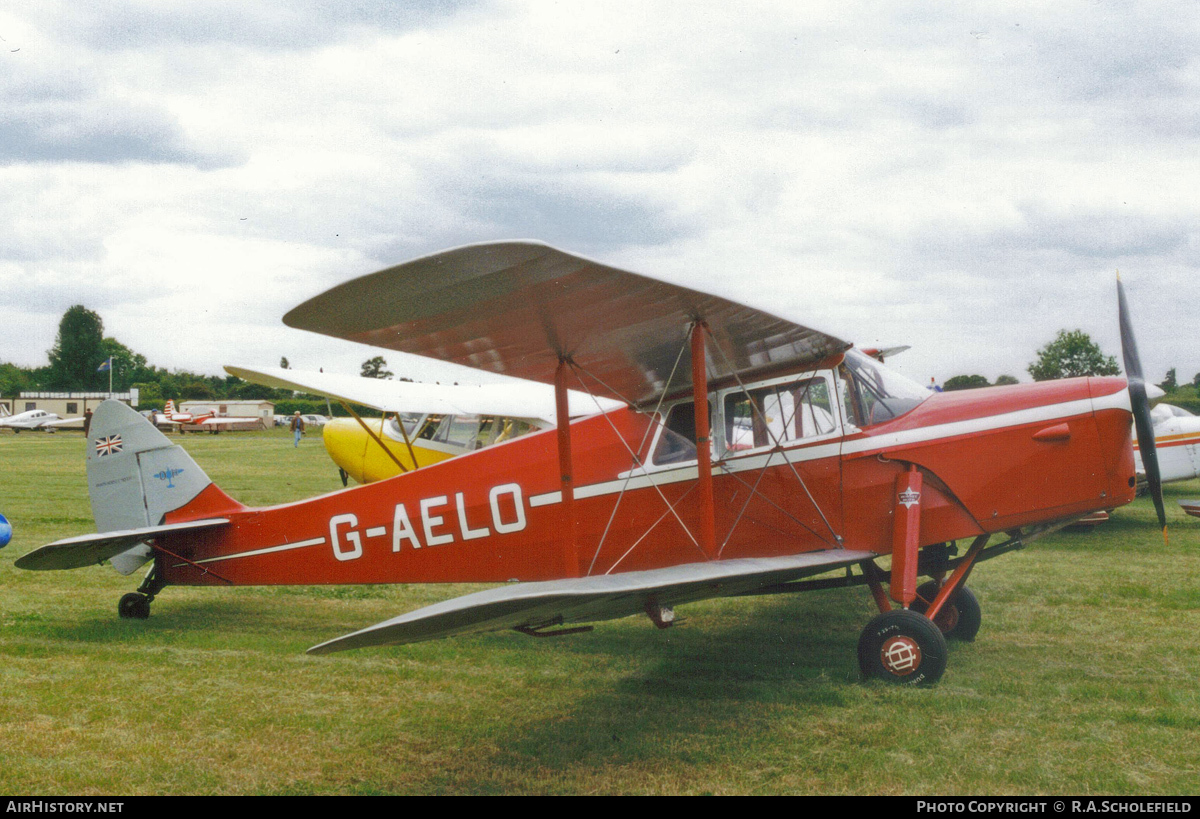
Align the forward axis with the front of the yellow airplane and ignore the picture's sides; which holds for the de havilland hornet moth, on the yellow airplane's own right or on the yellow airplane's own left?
on the yellow airplane's own left

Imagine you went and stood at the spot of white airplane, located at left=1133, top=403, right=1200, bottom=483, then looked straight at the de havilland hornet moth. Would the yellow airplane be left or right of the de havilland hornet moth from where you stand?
right

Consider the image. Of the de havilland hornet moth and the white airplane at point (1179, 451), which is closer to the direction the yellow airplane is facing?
the de havilland hornet moth

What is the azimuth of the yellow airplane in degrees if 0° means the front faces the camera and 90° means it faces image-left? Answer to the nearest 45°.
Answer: approximately 45°
